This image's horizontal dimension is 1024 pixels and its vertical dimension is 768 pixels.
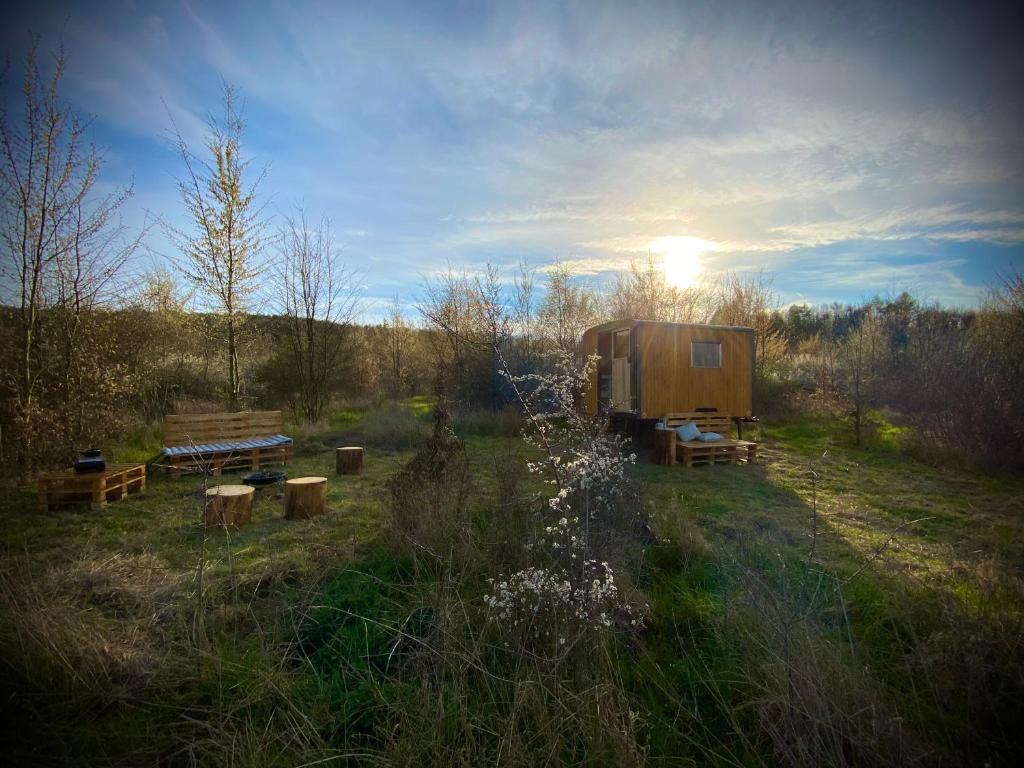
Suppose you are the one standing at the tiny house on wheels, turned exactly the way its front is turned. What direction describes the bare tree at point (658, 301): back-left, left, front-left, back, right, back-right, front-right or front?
back-right

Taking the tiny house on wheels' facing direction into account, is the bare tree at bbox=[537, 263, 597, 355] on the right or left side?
on its right

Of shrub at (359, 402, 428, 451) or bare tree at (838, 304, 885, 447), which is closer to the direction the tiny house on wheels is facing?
the shrub

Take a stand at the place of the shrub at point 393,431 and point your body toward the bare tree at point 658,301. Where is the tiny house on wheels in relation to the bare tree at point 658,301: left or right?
right

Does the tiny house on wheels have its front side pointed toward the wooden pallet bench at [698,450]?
no

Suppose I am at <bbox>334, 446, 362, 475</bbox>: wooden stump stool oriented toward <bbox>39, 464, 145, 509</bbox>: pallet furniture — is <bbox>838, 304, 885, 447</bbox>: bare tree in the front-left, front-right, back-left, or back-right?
back-left

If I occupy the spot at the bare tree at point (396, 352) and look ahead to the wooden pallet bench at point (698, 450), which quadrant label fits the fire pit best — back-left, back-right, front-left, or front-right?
front-right

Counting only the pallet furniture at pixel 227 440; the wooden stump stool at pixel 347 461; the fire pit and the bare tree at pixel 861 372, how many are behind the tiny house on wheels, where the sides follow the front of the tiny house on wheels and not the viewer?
1

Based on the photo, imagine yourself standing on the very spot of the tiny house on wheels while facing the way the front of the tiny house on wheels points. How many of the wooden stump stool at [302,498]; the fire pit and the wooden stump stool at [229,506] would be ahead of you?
3

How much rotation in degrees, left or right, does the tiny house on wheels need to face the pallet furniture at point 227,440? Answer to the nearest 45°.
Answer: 0° — it already faces it

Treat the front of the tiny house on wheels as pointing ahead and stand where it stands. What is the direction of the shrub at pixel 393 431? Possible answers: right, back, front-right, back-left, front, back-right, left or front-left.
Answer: front-right

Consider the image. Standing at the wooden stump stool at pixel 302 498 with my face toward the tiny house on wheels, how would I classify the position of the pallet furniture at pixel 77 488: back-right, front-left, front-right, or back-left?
back-left

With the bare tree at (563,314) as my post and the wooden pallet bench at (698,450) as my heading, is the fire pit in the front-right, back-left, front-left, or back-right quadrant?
front-right

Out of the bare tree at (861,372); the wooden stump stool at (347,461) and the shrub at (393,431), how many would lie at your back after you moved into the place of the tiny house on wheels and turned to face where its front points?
1

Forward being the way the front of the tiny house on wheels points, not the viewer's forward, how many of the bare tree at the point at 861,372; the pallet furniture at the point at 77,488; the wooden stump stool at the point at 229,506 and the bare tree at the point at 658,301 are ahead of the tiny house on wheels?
2

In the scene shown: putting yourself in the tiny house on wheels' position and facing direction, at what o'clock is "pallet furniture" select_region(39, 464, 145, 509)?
The pallet furniture is roughly at 12 o'clock from the tiny house on wheels.

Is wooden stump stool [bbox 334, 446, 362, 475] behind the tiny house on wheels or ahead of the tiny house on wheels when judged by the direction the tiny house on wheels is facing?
ahead

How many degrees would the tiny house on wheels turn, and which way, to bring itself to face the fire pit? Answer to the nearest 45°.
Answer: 0° — it already faces it
